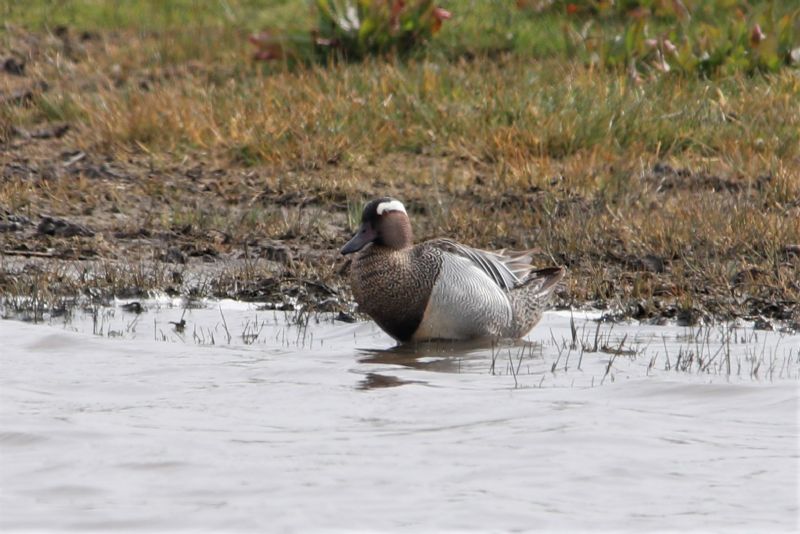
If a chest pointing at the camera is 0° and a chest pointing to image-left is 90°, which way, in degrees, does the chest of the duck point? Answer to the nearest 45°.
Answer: approximately 45°
